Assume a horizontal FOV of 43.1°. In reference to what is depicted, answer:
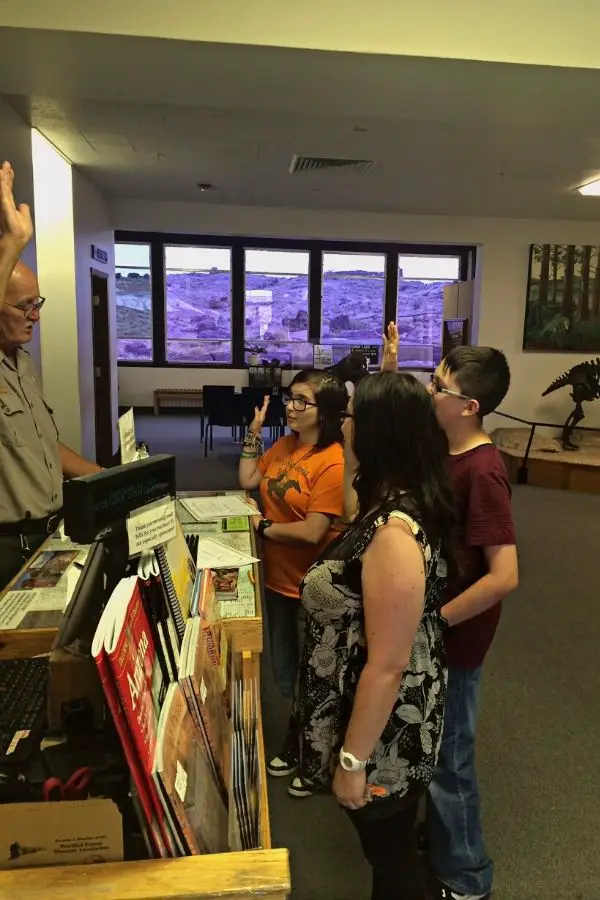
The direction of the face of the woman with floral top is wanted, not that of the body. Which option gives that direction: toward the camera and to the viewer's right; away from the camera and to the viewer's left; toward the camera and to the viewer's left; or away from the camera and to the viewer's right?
away from the camera and to the viewer's left

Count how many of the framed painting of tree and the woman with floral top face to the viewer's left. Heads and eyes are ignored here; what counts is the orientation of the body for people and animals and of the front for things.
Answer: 1

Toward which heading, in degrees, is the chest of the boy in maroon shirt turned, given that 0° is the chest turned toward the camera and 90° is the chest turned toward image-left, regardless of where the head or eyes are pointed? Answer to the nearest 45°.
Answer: approximately 90°
